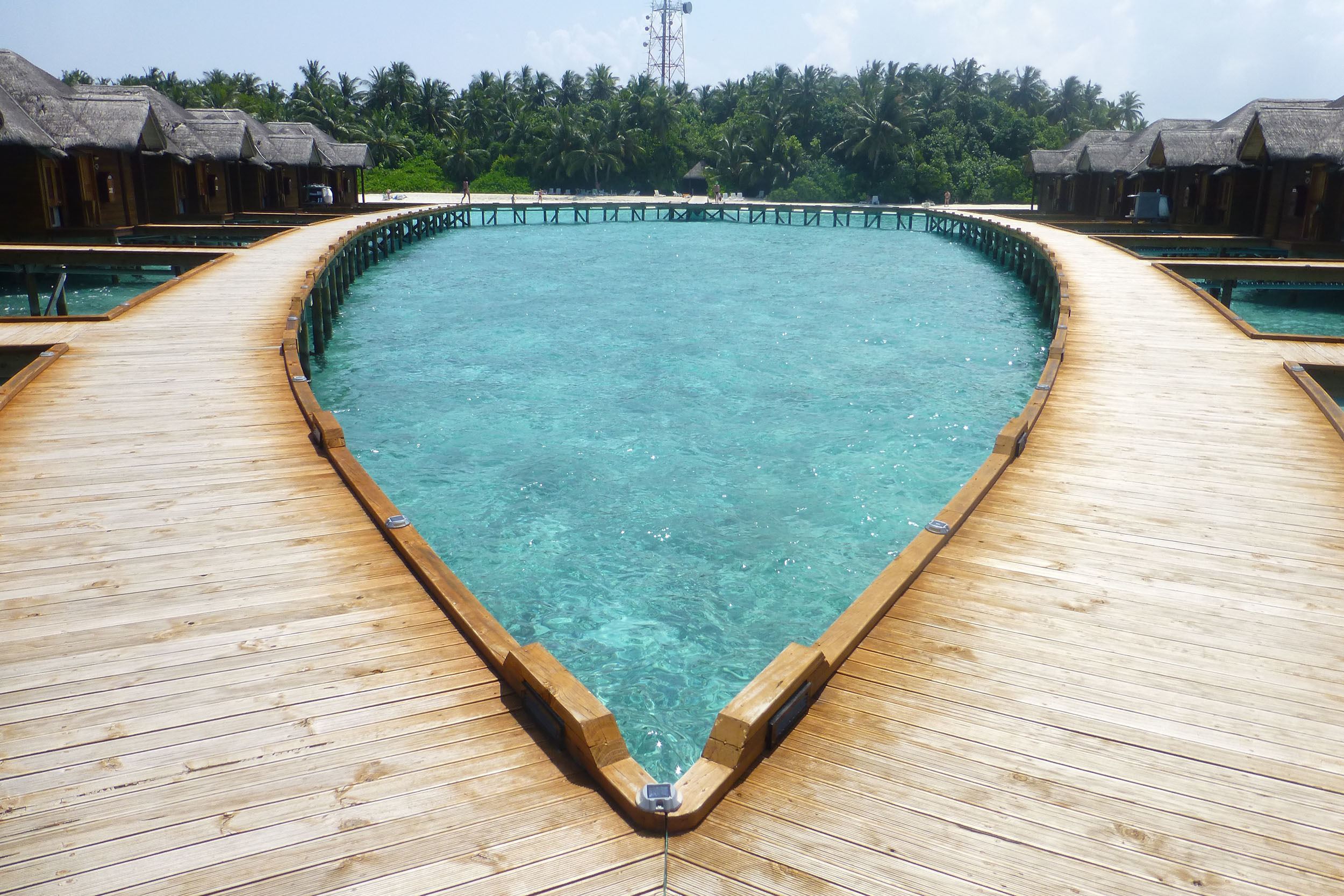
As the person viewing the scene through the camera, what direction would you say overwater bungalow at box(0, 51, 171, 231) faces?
facing the viewer and to the right of the viewer

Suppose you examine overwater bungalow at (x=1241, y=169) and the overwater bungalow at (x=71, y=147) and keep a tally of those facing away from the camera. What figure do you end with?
0

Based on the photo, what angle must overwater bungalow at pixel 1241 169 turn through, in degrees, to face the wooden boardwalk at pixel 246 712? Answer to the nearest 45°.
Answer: approximately 45° to its left

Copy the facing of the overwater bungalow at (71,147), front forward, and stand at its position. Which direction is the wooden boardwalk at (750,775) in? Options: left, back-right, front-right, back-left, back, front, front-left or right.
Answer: front-right

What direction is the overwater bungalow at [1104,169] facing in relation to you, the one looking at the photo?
facing the viewer and to the left of the viewer

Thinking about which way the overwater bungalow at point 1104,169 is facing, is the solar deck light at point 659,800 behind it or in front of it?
in front

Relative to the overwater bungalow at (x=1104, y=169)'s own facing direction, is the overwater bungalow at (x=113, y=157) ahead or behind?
ahead
